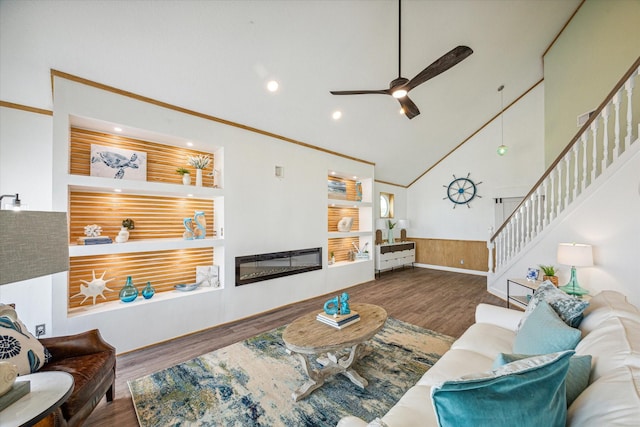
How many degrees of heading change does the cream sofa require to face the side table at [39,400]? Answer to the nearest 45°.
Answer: approximately 45° to its left

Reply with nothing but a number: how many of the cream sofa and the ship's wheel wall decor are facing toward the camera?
1

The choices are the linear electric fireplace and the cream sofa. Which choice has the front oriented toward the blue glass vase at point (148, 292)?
the cream sofa

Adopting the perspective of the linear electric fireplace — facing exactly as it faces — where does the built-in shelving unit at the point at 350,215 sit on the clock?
The built-in shelving unit is roughly at 9 o'clock from the linear electric fireplace.

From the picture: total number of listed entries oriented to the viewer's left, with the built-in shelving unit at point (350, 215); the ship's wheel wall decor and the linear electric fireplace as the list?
0

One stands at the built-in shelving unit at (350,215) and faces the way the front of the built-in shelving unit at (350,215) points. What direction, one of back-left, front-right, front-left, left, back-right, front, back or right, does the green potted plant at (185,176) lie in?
right

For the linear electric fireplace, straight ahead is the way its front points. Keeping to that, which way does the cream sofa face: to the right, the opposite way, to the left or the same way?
the opposite way

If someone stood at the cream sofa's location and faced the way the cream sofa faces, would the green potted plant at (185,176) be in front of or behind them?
in front

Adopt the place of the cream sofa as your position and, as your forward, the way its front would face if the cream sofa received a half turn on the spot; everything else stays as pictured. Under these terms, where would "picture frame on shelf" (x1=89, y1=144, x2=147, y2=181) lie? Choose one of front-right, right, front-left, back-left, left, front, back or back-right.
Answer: back

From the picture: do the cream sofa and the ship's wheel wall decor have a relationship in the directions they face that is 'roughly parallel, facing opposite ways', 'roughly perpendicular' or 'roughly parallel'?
roughly perpendicular

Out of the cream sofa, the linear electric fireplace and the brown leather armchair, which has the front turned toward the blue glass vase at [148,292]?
the cream sofa

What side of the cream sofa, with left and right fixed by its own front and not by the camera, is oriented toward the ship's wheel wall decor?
right

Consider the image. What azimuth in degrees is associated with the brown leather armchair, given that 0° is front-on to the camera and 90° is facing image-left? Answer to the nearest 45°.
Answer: approximately 315°

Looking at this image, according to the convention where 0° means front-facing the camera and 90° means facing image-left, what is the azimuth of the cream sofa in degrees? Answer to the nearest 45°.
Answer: approximately 90°

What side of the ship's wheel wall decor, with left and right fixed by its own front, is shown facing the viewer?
front
